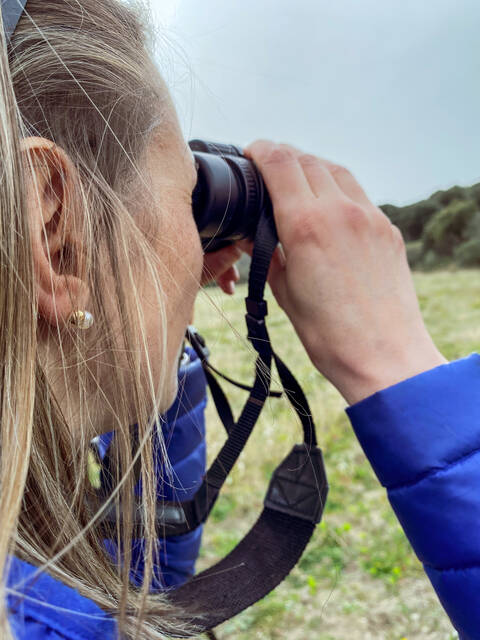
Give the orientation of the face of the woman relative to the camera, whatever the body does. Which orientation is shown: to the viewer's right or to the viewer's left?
to the viewer's right

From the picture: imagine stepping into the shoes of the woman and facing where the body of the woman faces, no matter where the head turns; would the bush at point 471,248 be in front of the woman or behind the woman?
in front

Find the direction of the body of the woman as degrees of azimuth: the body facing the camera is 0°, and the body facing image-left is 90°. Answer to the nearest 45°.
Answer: approximately 225°

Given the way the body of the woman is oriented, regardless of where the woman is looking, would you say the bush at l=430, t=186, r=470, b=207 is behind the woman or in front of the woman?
in front
